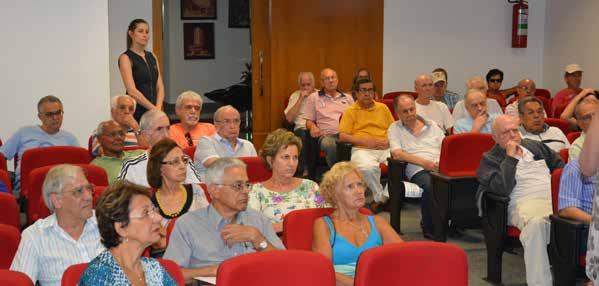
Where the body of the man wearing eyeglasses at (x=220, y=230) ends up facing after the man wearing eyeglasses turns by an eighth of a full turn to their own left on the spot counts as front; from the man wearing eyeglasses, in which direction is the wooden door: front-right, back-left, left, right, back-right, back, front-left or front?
left

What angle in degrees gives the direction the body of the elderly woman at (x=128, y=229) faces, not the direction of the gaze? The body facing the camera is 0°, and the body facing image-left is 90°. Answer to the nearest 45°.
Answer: approximately 315°

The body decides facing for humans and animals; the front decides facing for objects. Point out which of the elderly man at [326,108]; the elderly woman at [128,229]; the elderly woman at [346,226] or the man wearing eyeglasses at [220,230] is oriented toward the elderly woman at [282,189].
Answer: the elderly man

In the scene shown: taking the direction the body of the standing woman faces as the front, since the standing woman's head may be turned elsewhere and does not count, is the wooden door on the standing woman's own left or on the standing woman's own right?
on the standing woman's own left

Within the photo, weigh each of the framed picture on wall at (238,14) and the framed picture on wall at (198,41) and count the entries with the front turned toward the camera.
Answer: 2
